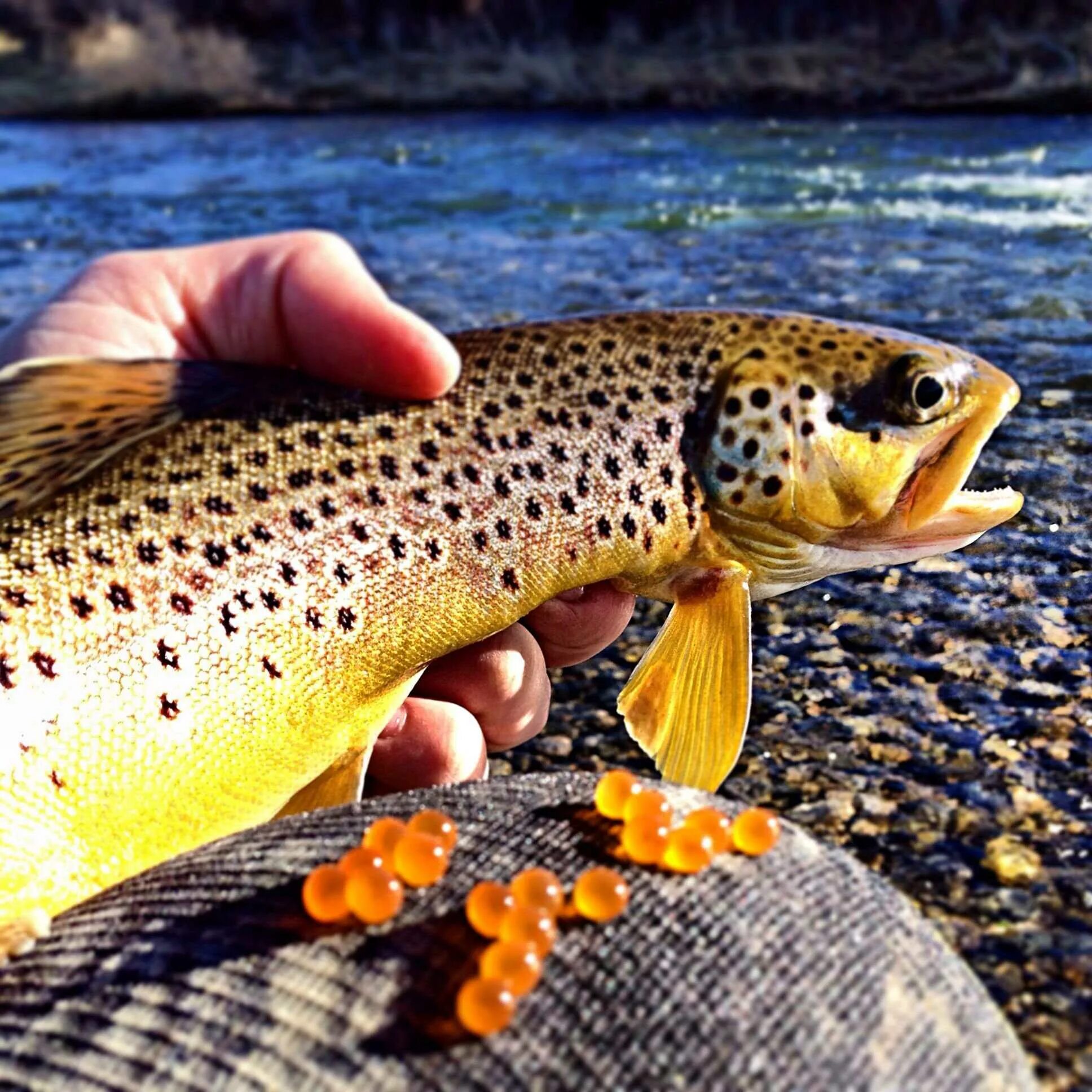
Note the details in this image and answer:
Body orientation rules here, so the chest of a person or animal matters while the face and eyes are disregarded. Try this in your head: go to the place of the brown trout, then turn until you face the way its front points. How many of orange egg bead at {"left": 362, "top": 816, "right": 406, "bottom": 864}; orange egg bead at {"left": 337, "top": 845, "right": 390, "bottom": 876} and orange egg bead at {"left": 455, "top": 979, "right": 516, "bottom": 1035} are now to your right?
3

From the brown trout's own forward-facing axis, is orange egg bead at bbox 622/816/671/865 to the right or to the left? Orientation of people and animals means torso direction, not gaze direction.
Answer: on its right

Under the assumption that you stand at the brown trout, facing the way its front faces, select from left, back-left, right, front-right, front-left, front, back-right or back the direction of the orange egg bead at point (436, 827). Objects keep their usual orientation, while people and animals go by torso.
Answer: right

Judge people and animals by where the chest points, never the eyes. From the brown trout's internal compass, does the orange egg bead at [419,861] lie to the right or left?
on its right

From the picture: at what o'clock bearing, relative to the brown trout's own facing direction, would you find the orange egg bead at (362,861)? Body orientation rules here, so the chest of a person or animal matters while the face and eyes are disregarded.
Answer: The orange egg bead is roughly at 3 o'clock from the brown trout.

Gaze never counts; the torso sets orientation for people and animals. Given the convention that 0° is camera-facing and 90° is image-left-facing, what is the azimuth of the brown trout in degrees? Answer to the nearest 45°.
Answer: approximately 270°

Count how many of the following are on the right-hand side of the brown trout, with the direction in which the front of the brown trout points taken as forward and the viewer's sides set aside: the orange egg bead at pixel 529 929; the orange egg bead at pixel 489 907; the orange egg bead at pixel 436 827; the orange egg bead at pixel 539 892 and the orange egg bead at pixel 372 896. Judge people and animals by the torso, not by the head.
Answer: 5

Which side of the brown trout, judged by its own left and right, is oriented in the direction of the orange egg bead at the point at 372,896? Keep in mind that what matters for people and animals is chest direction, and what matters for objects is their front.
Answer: right

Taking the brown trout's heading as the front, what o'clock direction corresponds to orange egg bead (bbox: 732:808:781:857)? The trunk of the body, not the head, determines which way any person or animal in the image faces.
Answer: The orange egg bead is roughly at 2 o'clock from the brown trout.

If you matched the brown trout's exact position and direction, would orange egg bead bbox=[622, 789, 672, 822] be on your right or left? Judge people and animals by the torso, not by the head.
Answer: on your right

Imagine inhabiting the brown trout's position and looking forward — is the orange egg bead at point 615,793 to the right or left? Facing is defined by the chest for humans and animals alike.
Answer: on its right
